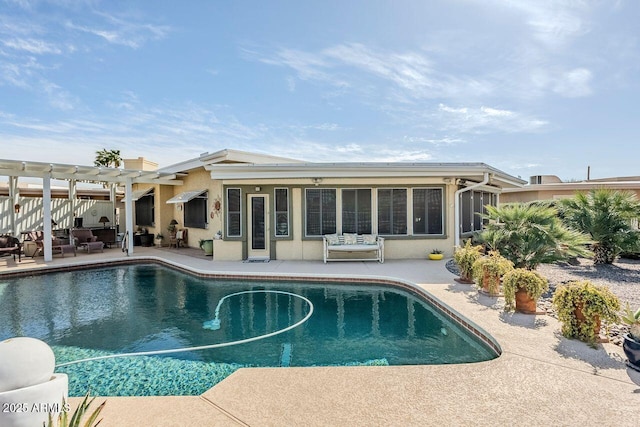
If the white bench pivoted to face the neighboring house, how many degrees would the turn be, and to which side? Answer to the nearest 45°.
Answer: approximately 135° to its left

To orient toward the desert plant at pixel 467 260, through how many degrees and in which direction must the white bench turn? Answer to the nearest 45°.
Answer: approximately 45° to its left

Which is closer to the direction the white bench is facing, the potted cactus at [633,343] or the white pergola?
the potted cactus

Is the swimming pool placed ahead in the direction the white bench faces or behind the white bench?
ahead

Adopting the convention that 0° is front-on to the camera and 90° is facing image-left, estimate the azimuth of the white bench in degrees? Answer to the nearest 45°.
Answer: approximately 0°

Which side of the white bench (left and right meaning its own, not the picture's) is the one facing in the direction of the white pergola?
right

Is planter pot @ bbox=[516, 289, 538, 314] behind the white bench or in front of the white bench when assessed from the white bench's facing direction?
in front

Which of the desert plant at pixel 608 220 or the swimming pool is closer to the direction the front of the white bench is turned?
the swimming pool

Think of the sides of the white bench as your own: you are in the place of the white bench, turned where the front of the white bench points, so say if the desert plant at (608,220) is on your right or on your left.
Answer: on your left

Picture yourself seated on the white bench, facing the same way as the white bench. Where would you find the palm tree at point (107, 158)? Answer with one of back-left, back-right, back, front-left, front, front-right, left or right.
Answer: back-right

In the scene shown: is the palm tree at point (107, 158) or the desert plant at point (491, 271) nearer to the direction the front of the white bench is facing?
the desert plant
